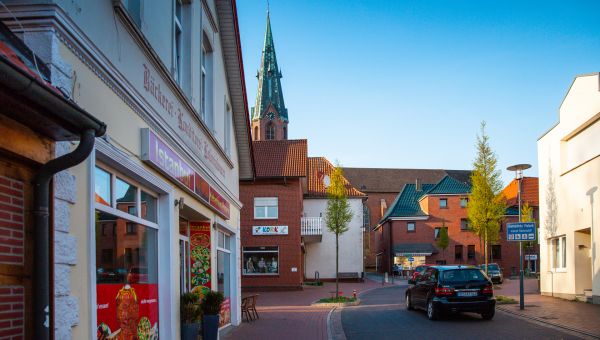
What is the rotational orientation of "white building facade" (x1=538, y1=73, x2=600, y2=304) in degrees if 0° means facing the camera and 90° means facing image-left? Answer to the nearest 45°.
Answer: approximately 45°

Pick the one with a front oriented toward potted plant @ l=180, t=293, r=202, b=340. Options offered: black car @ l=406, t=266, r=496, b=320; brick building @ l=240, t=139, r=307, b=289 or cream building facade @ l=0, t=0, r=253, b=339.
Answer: the brick building

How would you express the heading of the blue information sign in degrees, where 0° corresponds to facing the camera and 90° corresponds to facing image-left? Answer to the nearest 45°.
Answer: approximately 0°

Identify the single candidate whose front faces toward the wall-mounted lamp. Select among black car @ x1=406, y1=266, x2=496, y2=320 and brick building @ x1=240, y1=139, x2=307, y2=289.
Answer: the brick building

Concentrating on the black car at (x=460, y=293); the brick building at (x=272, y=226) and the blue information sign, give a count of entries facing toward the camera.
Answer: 2

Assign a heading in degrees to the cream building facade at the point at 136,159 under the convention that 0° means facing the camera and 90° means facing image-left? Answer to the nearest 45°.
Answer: approximately 315°

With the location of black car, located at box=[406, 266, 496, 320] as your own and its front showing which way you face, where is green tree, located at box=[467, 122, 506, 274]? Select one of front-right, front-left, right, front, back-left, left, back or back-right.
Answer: front-right

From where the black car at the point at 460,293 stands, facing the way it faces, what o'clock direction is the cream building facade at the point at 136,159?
The cream building facade is roughly at 8 o'clock from the black car.

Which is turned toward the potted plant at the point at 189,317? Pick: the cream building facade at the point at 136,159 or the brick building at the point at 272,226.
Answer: the brick building

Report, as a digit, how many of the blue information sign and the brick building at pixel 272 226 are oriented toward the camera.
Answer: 2
